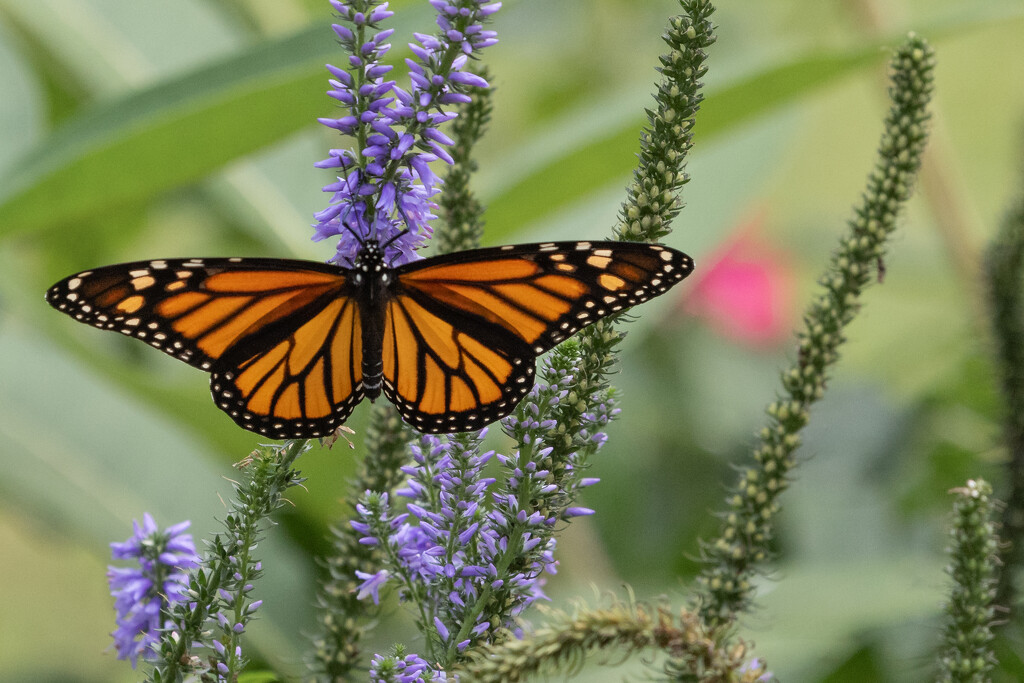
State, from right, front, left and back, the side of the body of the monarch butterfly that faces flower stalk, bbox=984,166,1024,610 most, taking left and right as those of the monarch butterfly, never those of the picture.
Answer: right

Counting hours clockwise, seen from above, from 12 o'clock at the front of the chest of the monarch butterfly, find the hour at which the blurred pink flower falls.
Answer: The blurred pink flower is roughly at 1 o'clock from the monarch butterfly.

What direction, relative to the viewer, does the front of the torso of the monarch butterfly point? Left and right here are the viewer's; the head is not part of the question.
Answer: facing away from the viewer
